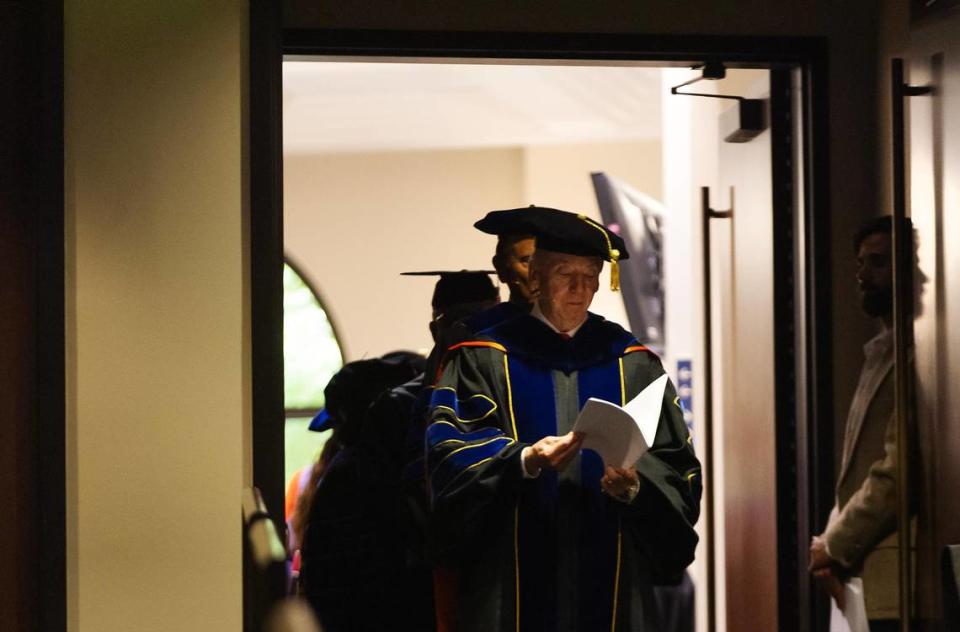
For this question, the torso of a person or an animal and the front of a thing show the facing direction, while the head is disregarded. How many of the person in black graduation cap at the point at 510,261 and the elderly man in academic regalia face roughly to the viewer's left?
0

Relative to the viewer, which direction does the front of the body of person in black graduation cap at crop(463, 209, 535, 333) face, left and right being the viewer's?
facing the viewer and to the right of the viewer

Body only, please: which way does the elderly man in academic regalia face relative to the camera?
toward the camera
